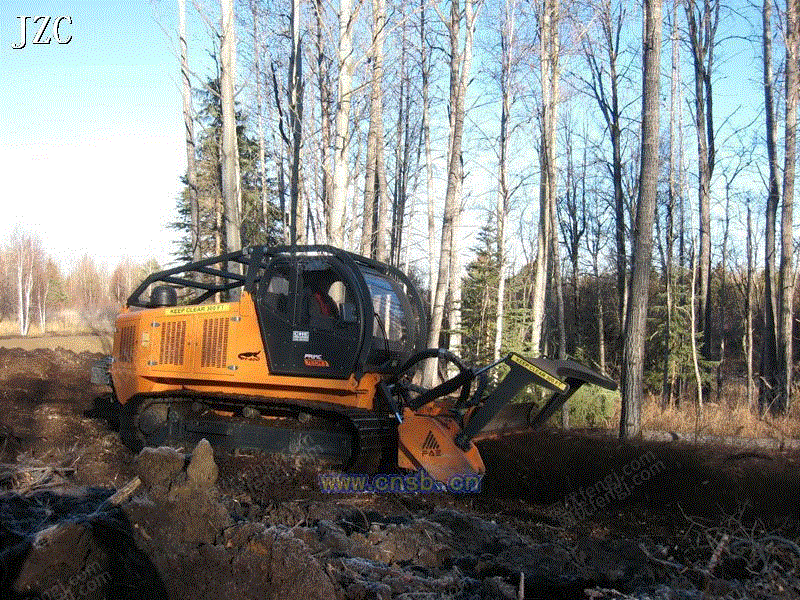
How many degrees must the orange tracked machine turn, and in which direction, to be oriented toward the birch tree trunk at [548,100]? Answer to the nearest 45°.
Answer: approximately 90° to its left

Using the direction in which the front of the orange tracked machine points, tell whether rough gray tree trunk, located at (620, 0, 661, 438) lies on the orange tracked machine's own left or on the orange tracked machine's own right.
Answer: on the orange tracked machine's own left

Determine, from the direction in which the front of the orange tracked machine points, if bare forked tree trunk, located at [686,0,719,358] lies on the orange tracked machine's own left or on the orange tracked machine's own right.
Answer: on the orange tracked machine's own left

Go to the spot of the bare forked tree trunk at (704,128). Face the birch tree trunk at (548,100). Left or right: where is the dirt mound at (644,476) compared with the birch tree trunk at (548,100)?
left

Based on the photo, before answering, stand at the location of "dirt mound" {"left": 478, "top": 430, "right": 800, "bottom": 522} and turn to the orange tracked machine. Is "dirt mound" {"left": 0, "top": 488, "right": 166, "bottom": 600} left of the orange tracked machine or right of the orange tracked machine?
left

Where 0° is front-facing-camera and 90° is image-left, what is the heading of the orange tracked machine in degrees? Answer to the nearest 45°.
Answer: approximately 315°
